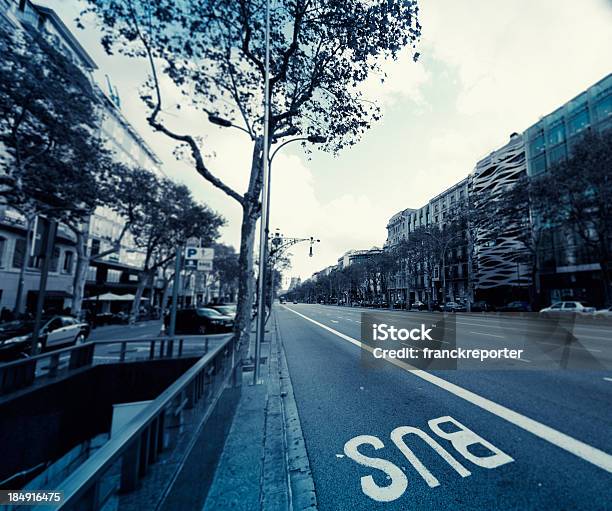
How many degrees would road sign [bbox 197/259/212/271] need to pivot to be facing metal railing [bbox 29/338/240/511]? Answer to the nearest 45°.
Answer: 0° — it already faces it

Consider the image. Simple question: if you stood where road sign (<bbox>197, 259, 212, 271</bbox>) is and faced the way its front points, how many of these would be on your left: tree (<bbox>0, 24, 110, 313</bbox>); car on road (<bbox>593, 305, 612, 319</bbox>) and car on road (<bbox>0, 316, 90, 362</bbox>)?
1

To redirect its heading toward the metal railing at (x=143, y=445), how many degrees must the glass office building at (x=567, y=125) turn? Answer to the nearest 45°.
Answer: approximately 45° to its left

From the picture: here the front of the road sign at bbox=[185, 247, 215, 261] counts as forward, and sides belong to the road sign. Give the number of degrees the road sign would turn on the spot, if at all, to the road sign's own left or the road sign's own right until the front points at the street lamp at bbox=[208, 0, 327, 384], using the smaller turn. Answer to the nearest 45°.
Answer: approximately 45° to the road sign's own left

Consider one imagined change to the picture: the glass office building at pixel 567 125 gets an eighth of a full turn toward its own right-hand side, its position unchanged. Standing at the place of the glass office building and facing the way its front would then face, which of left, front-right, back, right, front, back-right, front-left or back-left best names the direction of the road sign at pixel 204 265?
left

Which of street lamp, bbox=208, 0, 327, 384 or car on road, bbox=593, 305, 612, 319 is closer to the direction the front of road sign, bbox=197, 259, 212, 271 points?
the street lamp

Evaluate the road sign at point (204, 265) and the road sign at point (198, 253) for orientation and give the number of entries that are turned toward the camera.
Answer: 2

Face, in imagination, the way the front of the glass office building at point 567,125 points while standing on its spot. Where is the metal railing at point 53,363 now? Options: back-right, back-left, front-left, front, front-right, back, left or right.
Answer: front-left

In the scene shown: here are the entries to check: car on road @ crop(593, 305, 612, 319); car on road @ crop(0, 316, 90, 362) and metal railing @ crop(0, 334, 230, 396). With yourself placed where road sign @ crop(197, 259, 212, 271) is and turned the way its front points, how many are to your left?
1

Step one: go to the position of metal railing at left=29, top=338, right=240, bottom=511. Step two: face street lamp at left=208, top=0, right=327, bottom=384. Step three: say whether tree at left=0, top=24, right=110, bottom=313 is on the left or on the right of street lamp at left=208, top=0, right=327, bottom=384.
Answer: left

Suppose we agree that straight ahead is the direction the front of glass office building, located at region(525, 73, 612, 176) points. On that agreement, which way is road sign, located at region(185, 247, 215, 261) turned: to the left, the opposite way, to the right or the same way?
to the left

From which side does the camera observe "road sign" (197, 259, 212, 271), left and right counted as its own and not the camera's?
front

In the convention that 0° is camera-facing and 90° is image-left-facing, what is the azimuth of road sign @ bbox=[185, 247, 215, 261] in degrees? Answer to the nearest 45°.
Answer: approximately 0°

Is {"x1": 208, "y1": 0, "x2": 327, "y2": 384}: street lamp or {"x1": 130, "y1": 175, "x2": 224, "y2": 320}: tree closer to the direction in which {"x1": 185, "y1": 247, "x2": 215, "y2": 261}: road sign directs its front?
the street lamp

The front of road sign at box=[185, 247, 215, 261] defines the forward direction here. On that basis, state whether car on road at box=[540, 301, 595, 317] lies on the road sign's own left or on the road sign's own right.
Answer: on the road sign's own left
